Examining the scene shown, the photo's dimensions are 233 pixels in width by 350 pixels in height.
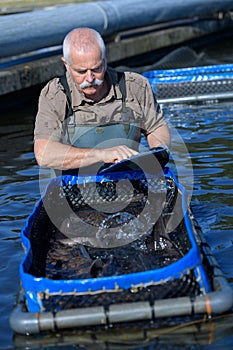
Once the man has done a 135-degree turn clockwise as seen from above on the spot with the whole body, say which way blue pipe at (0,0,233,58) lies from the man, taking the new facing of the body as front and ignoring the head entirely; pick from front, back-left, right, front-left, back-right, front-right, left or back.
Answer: front-right

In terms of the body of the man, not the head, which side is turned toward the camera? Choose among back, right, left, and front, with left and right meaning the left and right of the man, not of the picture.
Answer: front
